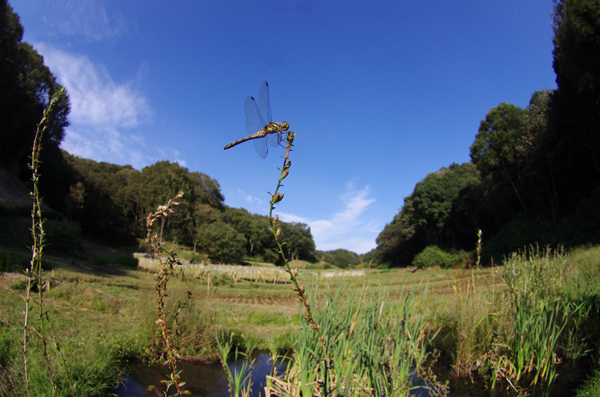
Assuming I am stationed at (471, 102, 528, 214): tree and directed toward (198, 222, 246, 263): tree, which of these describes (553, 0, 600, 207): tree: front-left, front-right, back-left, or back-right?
back-left

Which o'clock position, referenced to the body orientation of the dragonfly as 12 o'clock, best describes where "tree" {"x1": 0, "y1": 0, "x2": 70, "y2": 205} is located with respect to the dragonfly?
The tree is roughly at 8 o'clock from the dragonfly.

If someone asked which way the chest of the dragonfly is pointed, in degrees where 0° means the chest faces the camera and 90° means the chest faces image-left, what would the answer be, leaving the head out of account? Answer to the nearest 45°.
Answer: approximately 270°

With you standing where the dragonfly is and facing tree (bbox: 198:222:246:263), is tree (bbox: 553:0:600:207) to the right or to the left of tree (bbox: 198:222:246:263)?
right

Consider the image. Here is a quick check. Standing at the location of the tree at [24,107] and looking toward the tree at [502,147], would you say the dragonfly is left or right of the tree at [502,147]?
right

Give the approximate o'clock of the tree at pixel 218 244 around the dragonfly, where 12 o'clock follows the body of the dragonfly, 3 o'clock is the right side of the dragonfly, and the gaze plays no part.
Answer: The tree is roughly at 9 o'clock from the dragonfly.

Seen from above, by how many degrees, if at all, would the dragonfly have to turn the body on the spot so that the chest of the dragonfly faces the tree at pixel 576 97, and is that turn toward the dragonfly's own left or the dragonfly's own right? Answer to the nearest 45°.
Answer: approximately 45° to the dragonfly's own left

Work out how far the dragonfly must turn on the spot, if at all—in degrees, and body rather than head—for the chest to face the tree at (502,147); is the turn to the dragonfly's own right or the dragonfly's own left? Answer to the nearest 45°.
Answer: approximately 45° to the dragonfly's own left

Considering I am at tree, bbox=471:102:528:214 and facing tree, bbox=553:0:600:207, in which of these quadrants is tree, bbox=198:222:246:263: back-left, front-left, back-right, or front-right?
back-right
